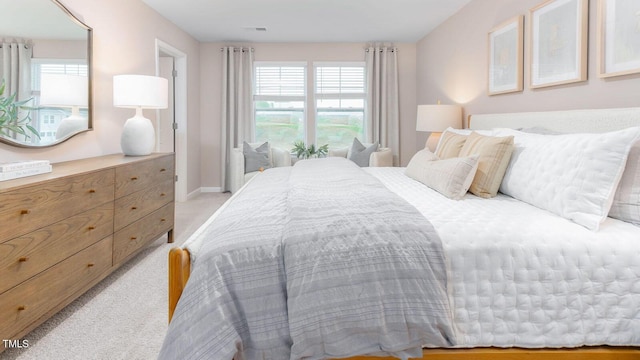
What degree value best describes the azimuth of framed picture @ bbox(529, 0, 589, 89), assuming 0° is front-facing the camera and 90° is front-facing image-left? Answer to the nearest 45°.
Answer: approximately 45°

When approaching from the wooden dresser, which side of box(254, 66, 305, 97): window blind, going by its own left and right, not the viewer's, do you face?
front

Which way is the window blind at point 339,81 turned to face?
toward the camera

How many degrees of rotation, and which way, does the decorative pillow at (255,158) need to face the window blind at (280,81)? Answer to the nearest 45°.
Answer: approximately 135° to its left

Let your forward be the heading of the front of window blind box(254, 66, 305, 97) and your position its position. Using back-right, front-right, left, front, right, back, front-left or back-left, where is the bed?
front

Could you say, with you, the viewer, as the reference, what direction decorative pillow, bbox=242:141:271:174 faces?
facing the viewer and to the right of the viewer

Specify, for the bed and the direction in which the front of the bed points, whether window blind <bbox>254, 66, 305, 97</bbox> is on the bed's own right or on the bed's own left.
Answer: on the bed's own right

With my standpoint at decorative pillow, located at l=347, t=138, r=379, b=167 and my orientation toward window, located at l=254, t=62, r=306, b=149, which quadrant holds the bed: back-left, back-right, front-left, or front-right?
back-left

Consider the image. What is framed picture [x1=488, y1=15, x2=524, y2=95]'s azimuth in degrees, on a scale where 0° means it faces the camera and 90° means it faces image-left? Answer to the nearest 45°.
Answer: approximately 45°

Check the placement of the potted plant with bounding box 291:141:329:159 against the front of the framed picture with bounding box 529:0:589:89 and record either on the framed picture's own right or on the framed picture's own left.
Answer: on the framed picture's own right

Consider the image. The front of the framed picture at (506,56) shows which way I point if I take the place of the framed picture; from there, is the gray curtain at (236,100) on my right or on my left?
on my right

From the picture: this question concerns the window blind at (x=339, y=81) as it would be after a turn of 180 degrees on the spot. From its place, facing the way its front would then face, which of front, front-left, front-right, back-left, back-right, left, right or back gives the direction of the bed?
back
